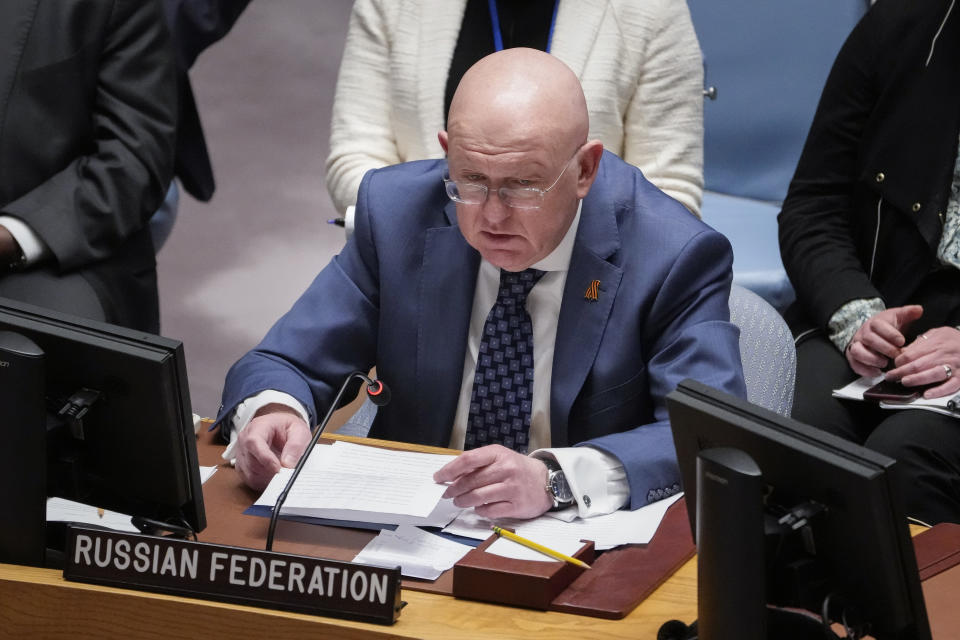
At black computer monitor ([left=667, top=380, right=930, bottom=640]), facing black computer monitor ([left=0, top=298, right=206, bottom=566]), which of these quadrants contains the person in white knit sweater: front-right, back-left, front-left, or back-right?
front-right

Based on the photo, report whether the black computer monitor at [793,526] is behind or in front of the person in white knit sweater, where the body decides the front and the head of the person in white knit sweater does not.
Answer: in front

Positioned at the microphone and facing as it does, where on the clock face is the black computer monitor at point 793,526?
The black computer monitor is roughly at 3 o'clock from the microphone.

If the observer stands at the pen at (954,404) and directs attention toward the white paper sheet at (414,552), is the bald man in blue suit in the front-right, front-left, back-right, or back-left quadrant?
front-right

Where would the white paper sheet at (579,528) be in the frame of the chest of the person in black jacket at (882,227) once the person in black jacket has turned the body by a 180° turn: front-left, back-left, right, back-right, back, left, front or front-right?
back-left

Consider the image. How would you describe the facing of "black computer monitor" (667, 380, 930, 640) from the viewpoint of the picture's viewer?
facing away from the viewer and to the right of the viewer

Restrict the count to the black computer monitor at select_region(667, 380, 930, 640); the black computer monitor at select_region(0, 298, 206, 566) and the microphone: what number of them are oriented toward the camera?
0

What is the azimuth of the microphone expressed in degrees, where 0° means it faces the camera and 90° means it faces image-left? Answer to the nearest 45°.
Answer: approximately 225°

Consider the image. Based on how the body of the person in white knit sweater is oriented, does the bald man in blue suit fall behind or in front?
in front

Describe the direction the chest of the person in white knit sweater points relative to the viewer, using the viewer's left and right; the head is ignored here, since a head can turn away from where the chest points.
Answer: facing the viewer

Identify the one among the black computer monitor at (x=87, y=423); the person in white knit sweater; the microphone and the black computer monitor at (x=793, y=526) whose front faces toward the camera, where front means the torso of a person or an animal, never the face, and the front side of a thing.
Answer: the person in white knit sweater

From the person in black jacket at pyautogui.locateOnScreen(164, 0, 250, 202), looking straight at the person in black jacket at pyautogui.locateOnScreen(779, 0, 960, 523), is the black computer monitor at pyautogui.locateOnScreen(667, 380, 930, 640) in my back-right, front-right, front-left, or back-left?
front-right

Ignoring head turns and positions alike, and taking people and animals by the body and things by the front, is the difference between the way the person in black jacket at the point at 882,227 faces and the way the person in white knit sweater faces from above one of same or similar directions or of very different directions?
same or similar directions
